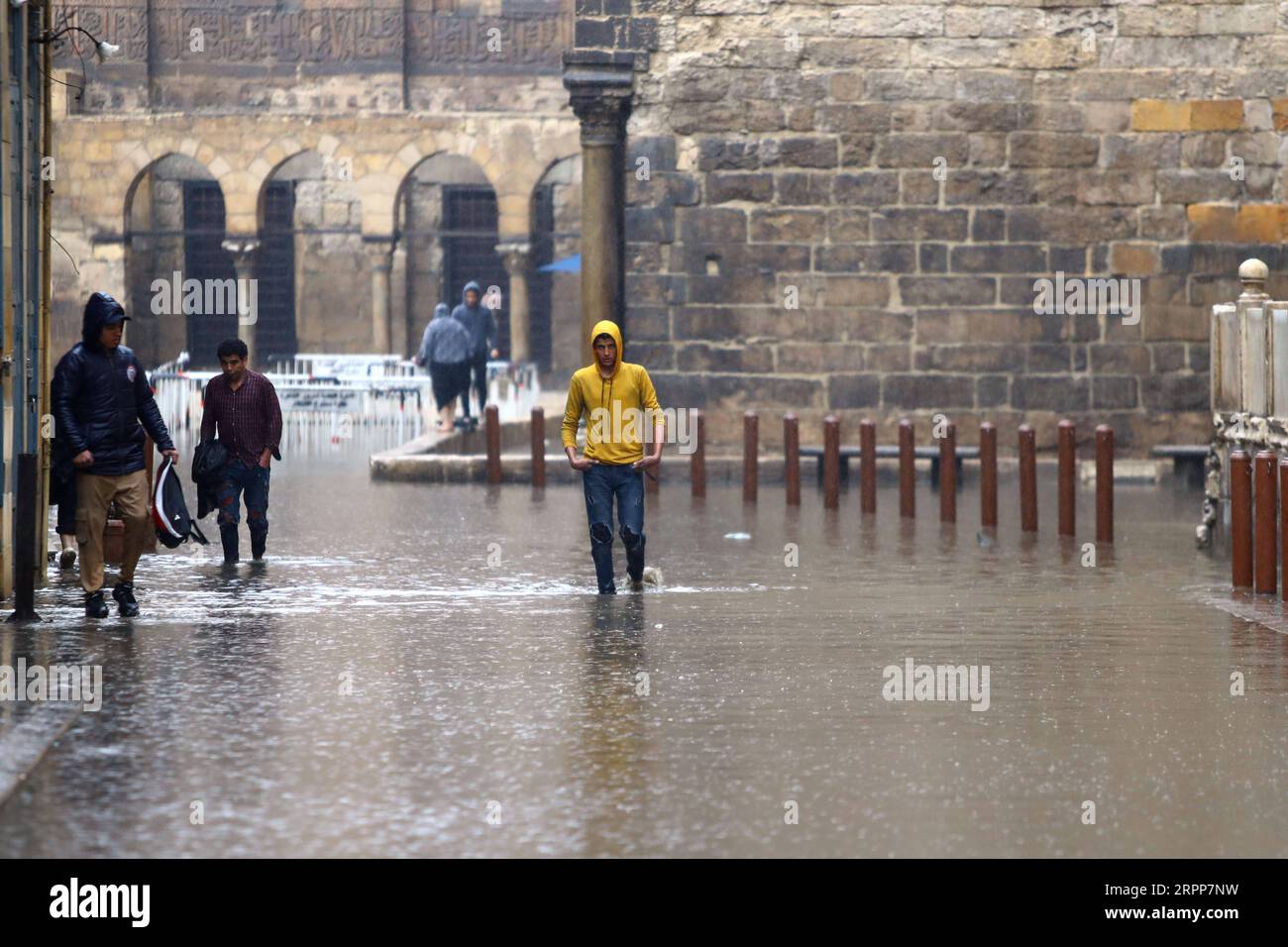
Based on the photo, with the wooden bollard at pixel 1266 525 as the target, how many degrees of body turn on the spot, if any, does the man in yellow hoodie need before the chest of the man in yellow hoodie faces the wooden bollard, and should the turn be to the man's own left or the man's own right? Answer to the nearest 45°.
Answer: approximately 90° to the man's own left

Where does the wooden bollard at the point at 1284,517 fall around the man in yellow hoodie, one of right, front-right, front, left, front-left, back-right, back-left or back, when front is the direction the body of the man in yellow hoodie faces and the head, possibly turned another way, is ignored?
left

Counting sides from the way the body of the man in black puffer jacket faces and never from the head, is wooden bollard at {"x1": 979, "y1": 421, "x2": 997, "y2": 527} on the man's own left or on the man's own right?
on the man's own left

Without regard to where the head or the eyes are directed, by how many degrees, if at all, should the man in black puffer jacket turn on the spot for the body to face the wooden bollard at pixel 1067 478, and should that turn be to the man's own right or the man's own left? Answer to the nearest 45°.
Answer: approximately 90° to the man's own left

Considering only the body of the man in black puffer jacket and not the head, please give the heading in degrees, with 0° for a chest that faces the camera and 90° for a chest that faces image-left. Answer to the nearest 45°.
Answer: approximately 315°

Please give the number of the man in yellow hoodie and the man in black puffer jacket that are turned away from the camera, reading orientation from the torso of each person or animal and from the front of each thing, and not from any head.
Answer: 0

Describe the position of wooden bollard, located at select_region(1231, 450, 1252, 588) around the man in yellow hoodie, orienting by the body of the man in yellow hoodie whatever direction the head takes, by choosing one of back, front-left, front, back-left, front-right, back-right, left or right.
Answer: left

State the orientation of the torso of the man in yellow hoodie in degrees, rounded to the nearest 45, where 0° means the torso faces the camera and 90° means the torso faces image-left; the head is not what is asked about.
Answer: approximately 0°

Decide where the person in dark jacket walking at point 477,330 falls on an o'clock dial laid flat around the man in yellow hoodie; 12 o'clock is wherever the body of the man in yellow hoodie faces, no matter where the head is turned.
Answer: The person in dark jacket walking is roughly at 6 o'clock from the man in yellow hoodie.

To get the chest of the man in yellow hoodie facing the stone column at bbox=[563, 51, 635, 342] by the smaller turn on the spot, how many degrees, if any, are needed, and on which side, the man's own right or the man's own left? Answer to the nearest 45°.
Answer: approximately 180°

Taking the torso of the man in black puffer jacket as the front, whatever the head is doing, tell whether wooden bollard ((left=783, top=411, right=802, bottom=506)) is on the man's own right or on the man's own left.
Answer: on the man's own left

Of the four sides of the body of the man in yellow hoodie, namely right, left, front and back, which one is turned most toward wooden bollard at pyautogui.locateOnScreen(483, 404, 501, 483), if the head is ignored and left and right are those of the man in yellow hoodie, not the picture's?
back
